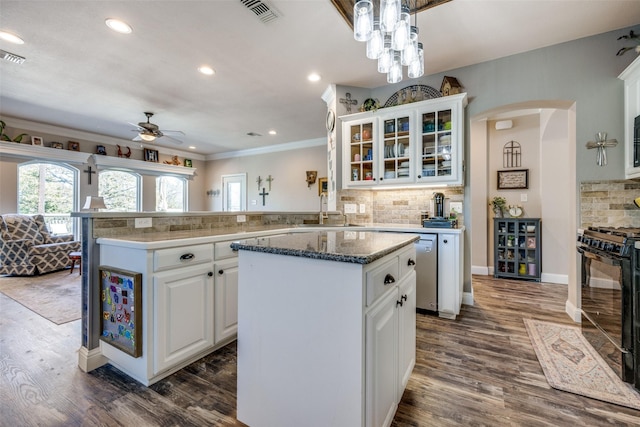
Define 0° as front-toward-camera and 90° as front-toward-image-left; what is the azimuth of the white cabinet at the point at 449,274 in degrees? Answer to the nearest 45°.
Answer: approximately 45°

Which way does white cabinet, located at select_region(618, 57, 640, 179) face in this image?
to the viewer's left

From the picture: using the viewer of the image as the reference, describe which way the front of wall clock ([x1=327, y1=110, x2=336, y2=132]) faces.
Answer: facing the viewer and to the left of the viewer

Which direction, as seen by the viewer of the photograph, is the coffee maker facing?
facing the viewer

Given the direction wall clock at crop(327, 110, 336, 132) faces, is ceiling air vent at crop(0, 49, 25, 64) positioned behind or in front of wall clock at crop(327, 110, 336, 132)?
in front

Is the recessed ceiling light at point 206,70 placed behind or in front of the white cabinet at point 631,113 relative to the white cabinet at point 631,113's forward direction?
in front

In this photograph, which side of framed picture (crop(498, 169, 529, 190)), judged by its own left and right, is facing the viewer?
front

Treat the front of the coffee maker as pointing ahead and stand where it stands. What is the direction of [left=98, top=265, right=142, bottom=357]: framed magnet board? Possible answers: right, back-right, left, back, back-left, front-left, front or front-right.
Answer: front-right

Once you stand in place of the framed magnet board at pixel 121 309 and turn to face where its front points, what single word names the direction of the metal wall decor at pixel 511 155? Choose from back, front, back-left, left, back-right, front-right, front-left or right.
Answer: back-left

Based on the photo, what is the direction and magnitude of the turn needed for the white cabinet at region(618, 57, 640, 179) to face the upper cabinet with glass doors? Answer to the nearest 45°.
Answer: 0° — it already faces it

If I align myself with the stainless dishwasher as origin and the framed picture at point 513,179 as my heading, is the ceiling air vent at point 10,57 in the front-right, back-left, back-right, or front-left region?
back-left

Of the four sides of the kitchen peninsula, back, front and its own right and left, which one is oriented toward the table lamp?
back
